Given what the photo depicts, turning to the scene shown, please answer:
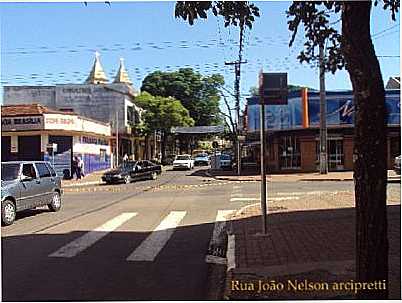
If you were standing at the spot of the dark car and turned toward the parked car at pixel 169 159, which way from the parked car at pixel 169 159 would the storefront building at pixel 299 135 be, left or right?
right

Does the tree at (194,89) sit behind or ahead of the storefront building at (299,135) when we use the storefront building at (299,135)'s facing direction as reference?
behind

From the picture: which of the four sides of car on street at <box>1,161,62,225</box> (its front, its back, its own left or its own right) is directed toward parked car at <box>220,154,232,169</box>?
back
